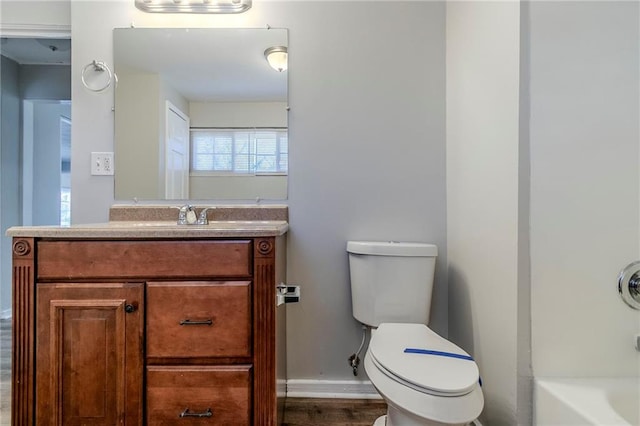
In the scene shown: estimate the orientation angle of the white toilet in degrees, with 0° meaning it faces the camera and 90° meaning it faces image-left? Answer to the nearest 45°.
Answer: approximately 315°

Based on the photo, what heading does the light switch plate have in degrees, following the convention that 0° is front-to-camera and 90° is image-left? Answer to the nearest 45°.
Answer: approximately 0°

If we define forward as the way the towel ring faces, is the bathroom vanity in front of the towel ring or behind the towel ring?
in front

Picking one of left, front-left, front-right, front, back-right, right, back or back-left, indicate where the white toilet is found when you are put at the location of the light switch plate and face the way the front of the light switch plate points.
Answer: front-left

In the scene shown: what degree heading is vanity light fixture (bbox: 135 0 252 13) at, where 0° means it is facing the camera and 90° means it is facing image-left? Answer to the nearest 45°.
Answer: approximately 0°
